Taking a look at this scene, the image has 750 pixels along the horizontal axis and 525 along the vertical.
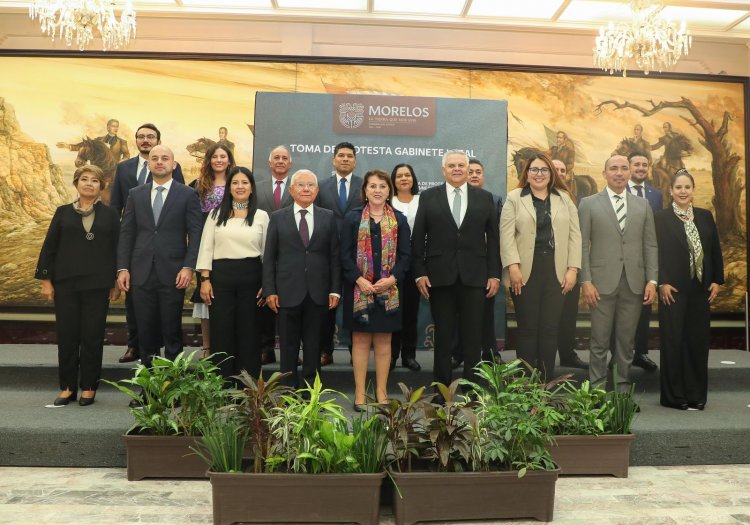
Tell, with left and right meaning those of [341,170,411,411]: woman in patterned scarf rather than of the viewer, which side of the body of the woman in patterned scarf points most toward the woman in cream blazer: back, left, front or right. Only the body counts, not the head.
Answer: left

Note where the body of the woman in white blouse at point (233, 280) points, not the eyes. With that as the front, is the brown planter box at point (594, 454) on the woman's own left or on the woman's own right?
on the woman's own left

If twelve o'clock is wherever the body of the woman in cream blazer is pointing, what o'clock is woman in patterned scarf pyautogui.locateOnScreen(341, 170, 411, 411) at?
The woman in patterned scarf is roughly at 2 o'clock from the woman in cream blazer.

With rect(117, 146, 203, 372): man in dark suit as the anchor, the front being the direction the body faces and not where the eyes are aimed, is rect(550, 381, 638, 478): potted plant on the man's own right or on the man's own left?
on the man's own left

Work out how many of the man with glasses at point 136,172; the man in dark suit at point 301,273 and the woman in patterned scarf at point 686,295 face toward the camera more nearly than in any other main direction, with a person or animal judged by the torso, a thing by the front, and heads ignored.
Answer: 3

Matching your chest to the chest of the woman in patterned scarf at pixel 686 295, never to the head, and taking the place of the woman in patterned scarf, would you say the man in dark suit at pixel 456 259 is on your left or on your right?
on your right

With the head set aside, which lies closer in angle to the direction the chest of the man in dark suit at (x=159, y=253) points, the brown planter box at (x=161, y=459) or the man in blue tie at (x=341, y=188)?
the brown planter box

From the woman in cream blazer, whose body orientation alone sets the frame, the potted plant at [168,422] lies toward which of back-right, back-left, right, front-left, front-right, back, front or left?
front-right

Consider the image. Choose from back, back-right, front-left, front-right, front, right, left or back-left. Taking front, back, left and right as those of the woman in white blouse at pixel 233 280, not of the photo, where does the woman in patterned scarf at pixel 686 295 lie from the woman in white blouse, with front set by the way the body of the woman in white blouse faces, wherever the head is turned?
left

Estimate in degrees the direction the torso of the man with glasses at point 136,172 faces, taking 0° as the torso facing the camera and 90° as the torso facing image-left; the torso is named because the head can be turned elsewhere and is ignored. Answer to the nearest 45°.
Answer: approximately 0°
